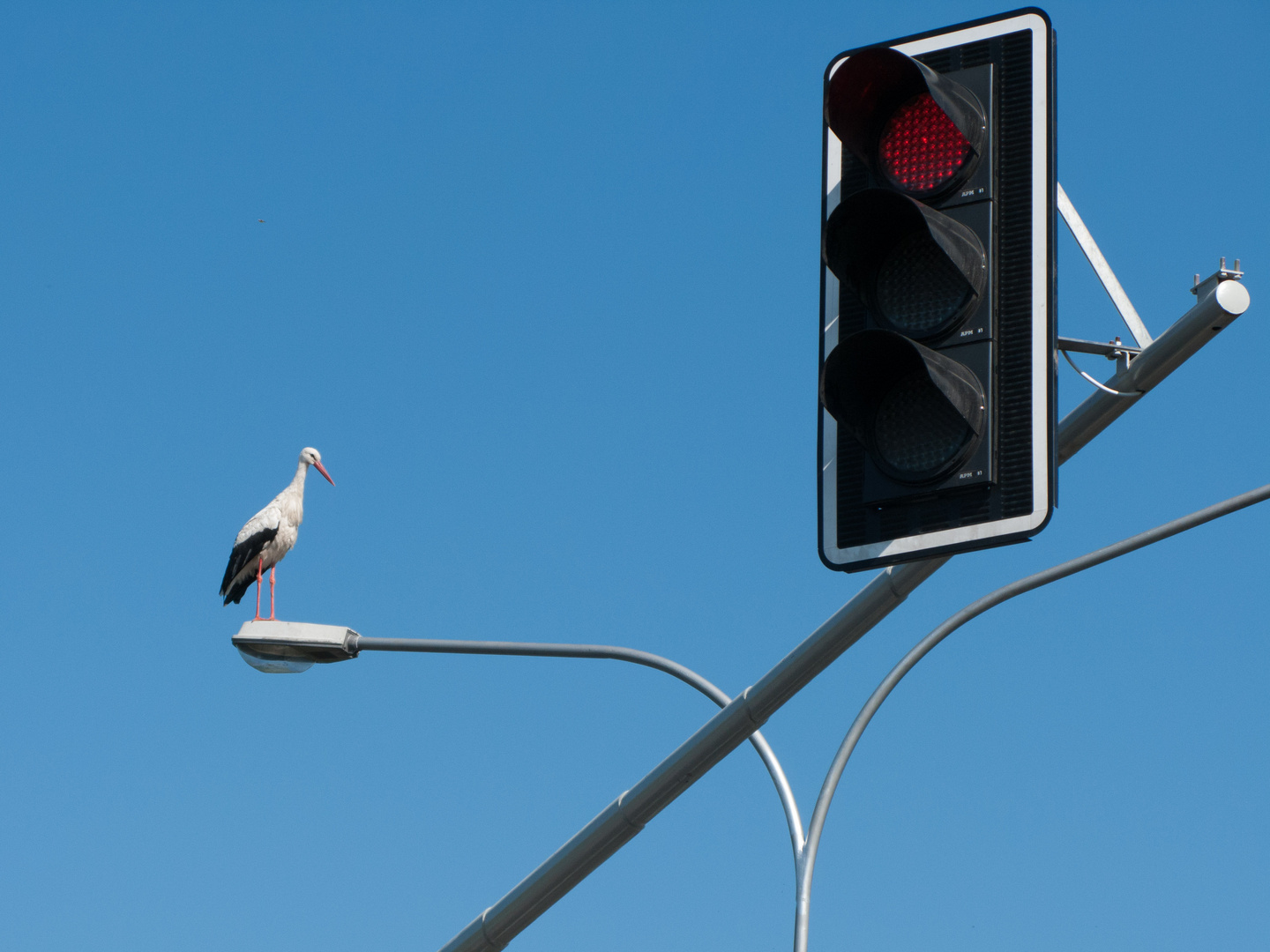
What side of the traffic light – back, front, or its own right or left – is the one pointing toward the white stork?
right

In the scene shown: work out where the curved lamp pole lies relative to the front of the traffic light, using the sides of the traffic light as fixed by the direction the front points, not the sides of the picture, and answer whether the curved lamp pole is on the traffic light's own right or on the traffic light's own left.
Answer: on the traffic light's own right

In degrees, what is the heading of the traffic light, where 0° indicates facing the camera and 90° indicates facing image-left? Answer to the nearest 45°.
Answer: approximately 45°
